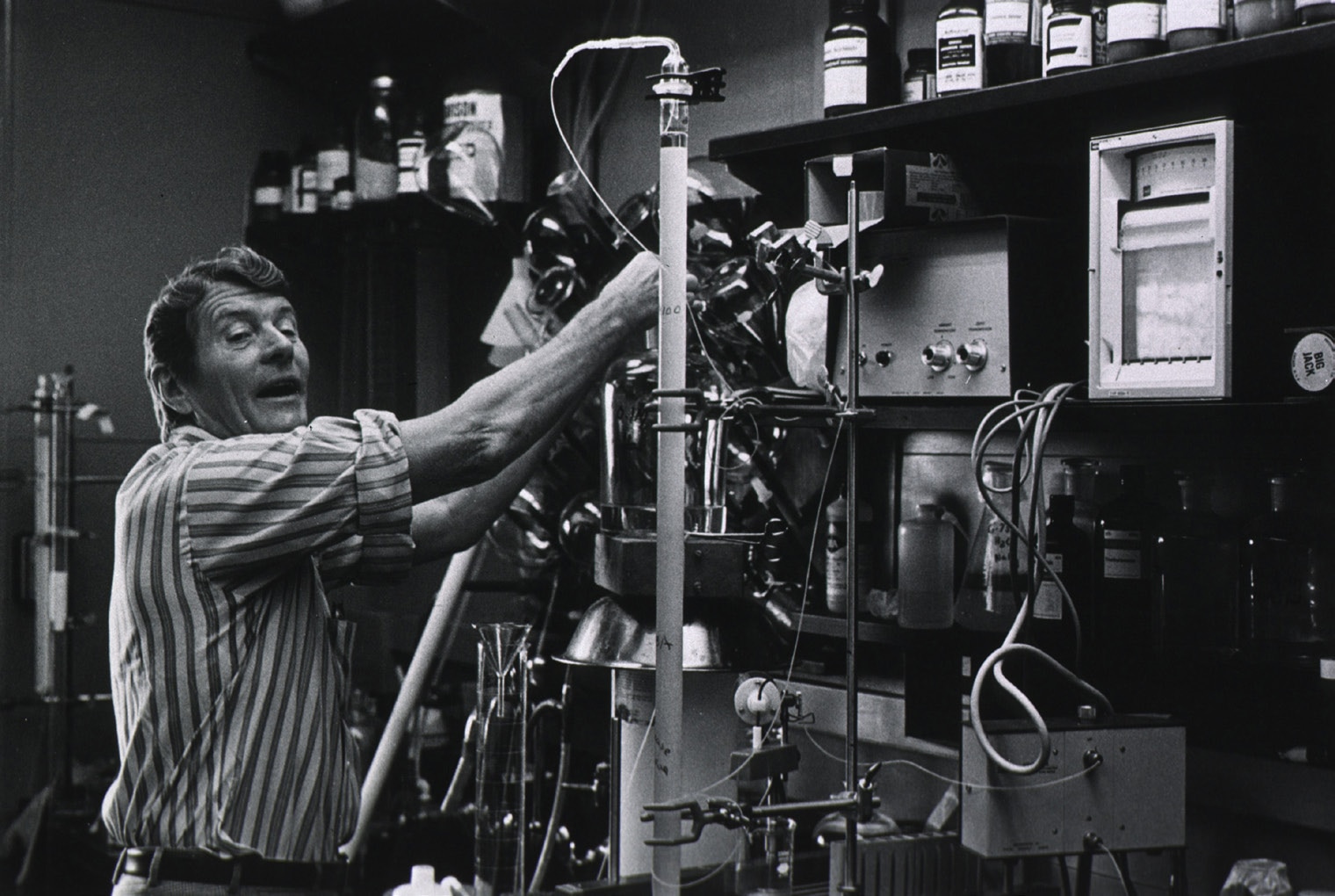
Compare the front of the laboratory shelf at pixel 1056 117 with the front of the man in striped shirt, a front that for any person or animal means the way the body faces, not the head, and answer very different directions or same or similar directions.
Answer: very different directions

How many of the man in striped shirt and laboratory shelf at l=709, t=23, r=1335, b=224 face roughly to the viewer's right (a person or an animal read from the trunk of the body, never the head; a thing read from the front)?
1

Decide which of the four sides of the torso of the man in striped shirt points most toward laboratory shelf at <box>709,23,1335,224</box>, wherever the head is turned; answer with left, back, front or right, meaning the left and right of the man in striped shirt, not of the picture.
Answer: front

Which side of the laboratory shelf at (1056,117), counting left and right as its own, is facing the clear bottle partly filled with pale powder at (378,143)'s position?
right

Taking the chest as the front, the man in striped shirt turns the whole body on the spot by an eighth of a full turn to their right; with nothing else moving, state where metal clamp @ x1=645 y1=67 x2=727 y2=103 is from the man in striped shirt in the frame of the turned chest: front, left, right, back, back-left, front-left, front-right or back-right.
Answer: front

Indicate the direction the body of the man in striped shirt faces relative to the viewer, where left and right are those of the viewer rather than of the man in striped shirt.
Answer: facing to the right of the viewer

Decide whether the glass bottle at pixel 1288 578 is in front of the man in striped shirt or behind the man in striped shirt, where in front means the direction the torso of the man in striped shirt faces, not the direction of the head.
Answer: in front

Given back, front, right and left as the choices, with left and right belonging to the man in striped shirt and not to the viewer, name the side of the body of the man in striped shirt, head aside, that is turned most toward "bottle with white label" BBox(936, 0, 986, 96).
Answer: front

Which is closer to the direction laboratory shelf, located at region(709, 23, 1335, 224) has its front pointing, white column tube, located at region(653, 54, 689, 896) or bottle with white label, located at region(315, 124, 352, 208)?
the white column tube
